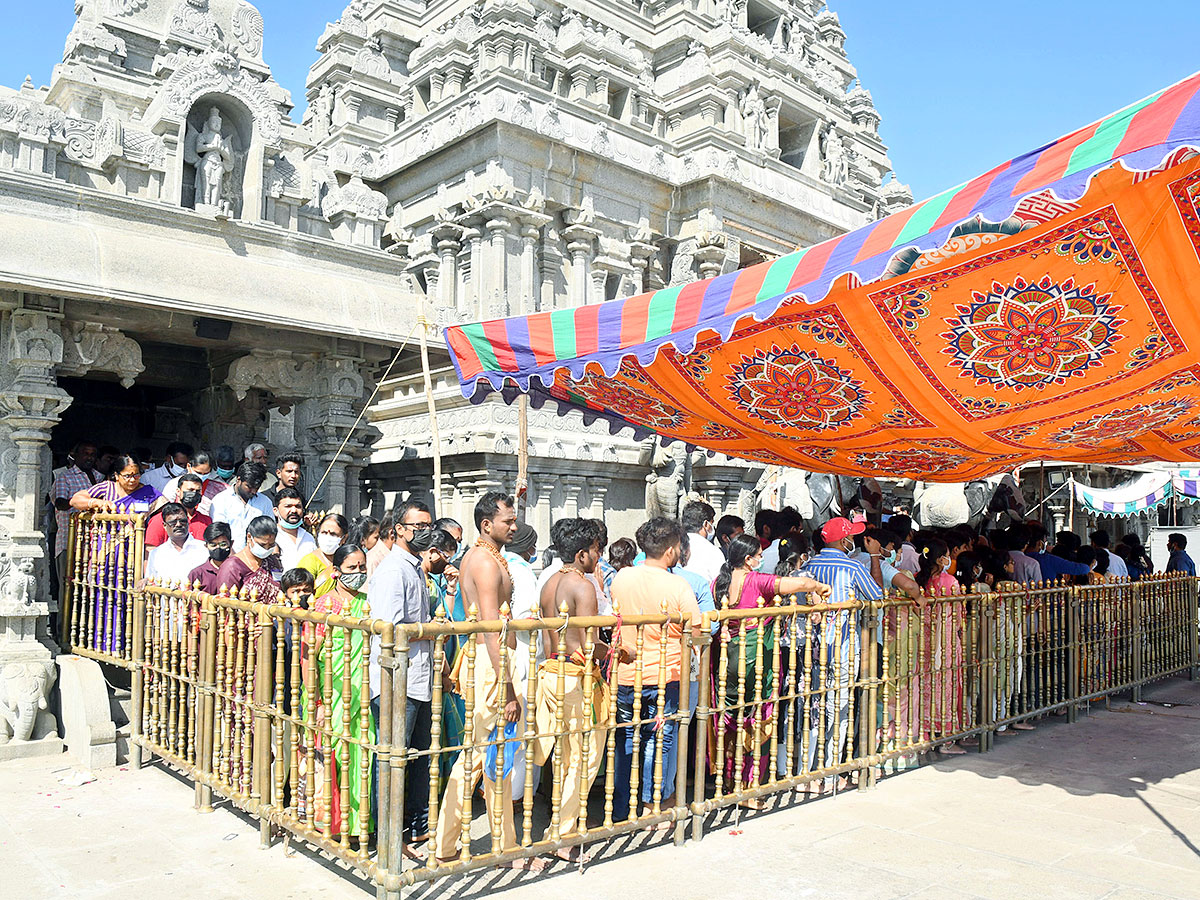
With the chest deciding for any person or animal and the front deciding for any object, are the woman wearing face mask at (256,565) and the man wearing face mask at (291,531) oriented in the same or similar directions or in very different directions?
same or similar directions

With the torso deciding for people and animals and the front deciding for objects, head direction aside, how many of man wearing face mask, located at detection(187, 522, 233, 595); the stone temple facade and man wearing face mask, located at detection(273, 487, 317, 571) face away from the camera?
0

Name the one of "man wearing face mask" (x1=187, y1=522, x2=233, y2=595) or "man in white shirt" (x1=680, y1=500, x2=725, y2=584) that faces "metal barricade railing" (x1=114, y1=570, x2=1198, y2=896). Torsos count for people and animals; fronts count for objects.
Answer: the man wearing face mask

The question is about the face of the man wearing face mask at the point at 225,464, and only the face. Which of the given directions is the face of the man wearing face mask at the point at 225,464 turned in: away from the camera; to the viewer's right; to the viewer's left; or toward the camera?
toward the camera

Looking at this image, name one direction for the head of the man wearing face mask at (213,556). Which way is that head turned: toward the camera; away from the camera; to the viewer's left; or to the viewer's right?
toward the camera

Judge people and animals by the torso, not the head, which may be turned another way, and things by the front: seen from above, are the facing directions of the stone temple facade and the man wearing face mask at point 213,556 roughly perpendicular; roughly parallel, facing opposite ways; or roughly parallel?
roughly parallel

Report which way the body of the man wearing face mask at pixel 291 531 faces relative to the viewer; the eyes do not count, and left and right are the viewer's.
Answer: facing the viewer and to the right of the viewer

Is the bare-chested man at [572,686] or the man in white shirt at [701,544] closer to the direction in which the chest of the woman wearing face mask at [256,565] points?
the bare-chested man

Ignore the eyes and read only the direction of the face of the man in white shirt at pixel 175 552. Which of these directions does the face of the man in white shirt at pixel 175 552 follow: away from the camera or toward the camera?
toward the camera

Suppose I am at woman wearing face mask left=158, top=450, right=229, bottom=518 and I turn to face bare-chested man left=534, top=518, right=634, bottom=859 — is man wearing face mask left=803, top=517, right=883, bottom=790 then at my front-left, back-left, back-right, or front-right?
front-left
